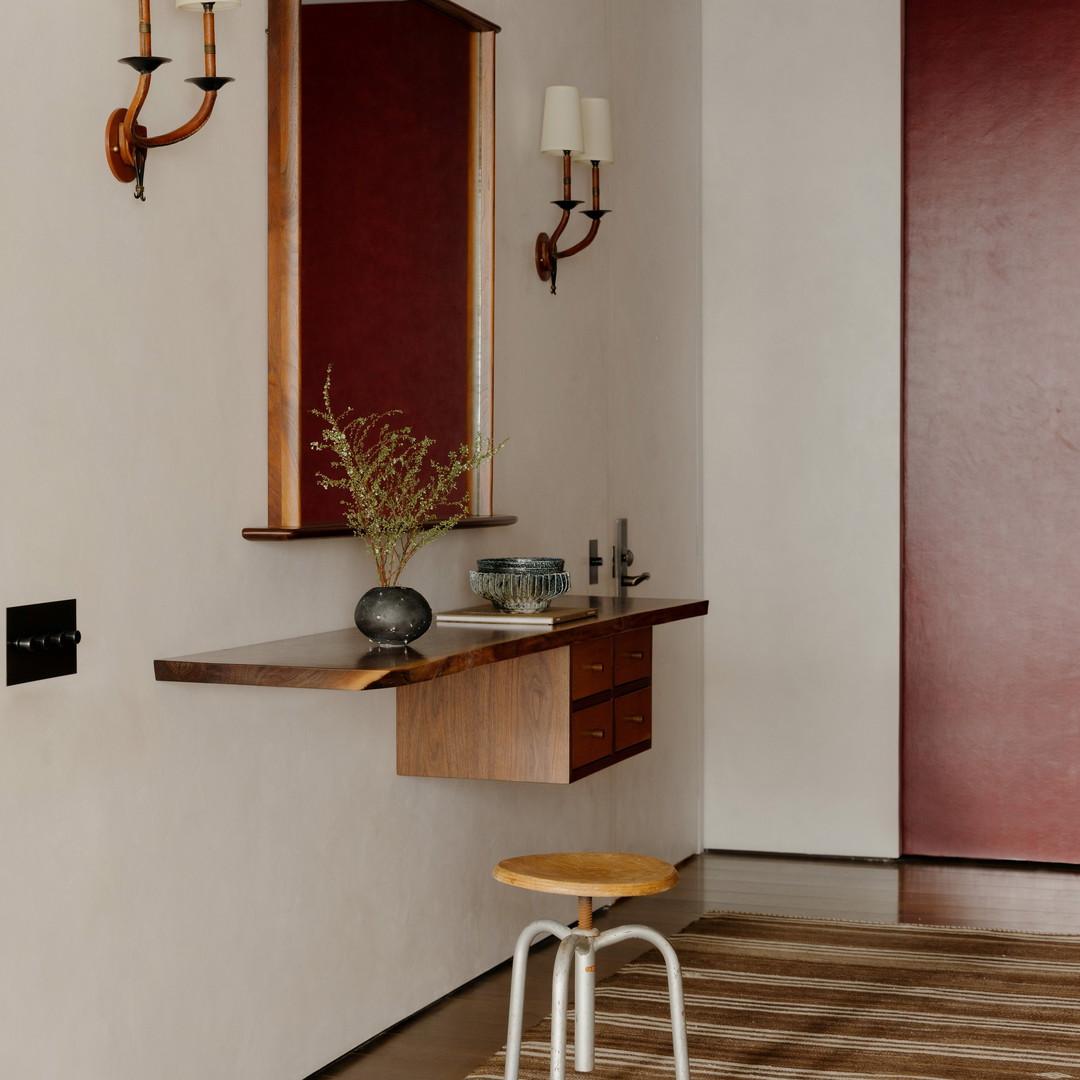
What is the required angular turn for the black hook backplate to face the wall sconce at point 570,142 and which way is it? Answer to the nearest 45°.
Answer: approximately 90° to its left

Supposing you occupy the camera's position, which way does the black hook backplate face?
facing the viewer and to the right of the viewer

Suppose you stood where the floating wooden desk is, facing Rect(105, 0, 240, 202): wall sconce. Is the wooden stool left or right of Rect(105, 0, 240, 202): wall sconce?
left

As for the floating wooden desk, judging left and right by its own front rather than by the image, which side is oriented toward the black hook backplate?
right

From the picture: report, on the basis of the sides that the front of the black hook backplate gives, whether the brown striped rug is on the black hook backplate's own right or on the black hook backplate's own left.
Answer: on the black hook backplate's own left

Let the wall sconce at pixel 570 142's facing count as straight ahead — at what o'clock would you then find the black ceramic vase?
The black ceramic vase is roughly at 2 o'clock from the wall sconce.

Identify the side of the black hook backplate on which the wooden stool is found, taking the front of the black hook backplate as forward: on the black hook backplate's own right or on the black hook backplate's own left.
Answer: on the black hook backplate's own left

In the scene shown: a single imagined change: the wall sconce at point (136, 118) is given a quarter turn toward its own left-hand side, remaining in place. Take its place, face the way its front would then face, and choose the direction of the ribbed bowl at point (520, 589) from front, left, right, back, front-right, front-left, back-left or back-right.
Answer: front
